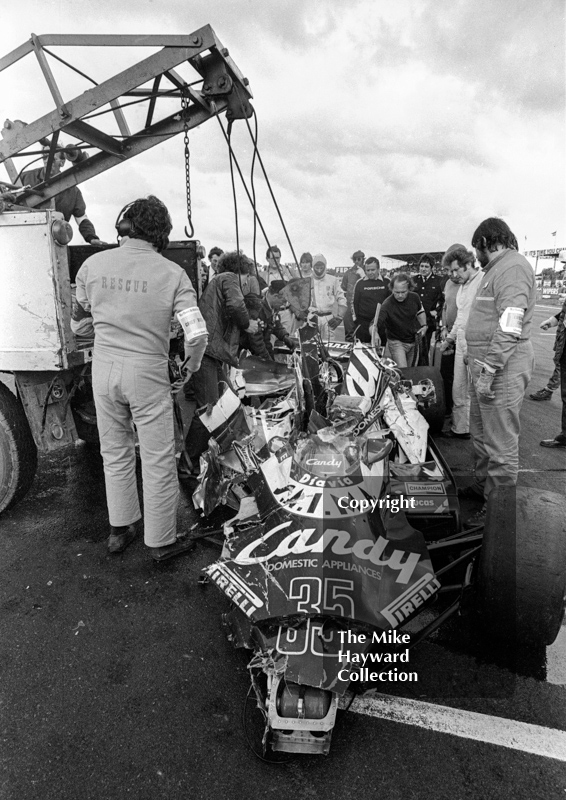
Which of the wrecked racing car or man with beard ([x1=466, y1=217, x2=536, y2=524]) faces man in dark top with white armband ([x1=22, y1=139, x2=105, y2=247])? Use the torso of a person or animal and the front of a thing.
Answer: the man with beard

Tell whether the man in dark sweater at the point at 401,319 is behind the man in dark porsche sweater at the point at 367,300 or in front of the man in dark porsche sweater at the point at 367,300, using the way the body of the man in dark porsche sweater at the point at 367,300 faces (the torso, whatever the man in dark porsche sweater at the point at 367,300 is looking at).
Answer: in front

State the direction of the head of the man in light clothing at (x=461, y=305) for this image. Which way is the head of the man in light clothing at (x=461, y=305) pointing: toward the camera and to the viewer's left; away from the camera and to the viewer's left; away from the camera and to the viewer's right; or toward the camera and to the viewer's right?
toward the camera and to the viewer's left

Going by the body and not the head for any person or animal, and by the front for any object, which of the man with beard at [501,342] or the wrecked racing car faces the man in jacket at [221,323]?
the man with beard

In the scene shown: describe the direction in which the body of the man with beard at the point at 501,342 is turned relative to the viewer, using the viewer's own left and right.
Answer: facing to the left of the viewer

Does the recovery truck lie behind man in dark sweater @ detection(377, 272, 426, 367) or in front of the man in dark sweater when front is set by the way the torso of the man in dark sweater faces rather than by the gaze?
in front

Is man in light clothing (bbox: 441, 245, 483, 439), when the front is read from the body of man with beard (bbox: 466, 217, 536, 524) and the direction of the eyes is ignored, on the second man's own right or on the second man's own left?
on the second man's own right

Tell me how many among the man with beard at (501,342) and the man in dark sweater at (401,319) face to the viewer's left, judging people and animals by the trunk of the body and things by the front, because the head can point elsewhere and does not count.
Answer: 1
